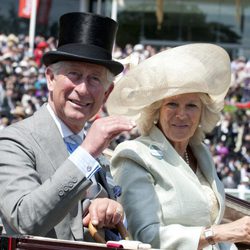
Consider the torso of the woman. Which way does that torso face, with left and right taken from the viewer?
facing the viewer and to the right of the viewer

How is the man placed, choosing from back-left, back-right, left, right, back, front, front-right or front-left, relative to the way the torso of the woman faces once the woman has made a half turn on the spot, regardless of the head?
left
